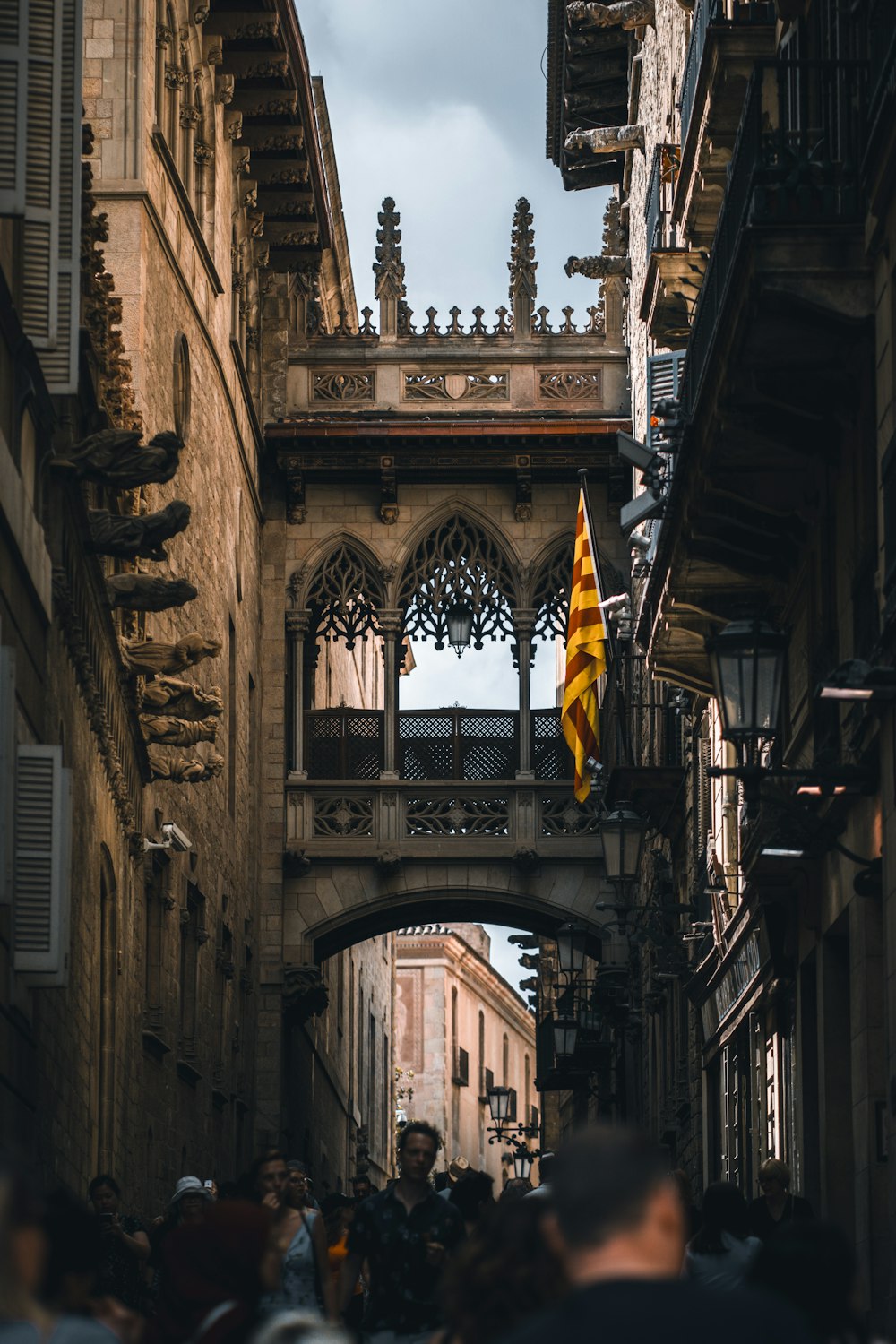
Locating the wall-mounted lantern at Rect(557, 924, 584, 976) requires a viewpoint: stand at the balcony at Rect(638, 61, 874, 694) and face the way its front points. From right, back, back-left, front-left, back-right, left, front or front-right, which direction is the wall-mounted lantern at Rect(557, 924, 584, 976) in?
right

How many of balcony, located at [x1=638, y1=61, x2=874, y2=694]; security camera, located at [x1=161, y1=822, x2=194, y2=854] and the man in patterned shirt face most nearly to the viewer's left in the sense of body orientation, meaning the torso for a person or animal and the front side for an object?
1

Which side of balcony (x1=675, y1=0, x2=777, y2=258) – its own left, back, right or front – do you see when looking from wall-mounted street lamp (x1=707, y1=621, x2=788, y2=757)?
left

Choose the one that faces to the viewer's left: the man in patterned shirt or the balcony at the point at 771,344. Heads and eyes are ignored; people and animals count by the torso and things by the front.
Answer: the balcony

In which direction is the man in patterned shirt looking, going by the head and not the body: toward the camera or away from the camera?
toward the camera

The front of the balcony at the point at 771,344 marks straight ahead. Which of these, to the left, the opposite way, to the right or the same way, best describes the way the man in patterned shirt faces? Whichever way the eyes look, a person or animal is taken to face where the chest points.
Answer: to the left

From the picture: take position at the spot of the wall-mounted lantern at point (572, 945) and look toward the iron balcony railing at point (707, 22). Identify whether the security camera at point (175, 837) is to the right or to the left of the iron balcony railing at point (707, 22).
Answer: right

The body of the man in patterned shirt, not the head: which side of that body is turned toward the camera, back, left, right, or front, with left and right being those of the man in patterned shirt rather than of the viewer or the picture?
front

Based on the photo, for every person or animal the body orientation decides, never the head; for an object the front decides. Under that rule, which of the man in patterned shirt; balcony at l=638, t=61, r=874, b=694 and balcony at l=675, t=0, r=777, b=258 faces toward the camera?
the man in patterned shirt

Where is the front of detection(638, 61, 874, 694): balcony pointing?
to the viewer's left

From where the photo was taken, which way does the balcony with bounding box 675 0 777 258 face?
to the viewer's left
